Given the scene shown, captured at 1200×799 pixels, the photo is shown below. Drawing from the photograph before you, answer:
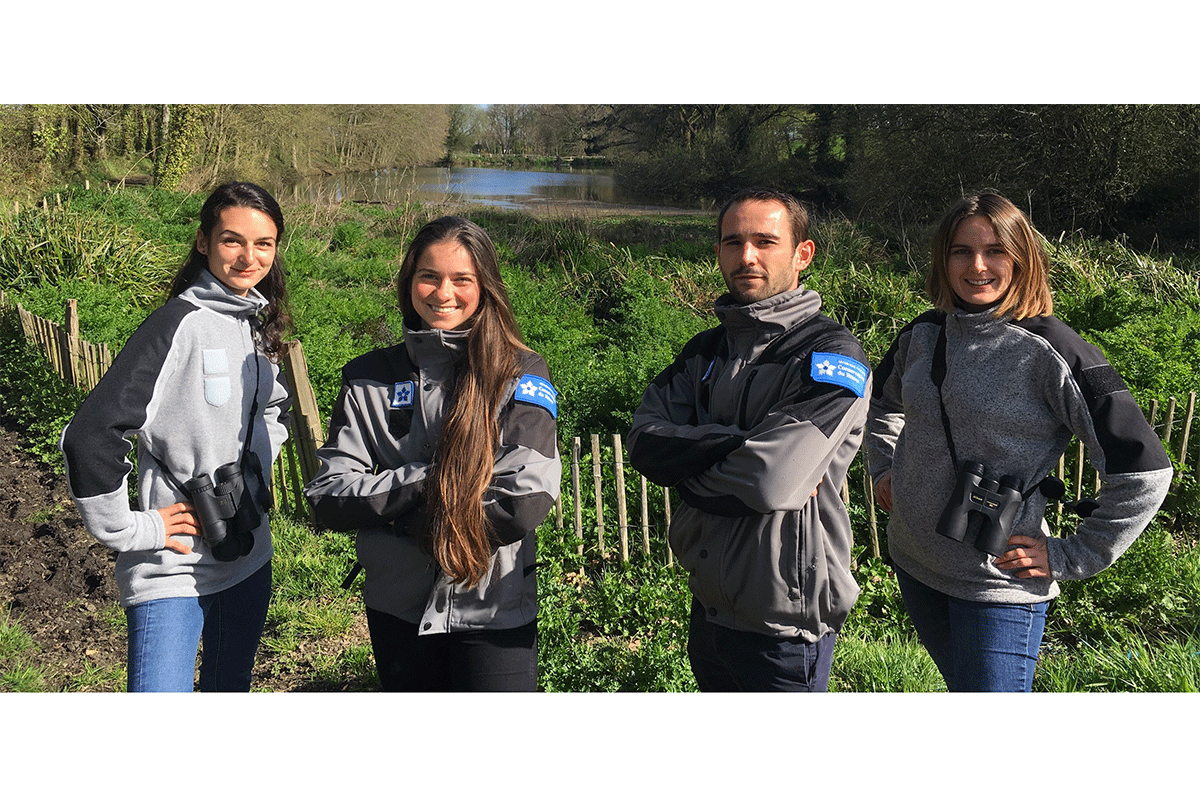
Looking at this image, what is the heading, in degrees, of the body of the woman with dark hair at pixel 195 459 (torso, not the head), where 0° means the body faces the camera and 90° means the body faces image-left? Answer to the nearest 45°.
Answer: approximately 315°

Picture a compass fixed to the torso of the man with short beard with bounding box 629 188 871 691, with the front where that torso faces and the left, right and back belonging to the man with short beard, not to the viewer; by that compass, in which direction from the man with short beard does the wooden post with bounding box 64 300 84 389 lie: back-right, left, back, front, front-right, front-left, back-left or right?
right

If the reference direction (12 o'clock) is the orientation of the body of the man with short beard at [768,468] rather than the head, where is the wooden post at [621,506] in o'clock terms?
The wooden post is roughly at 4 o'clock from the man with short beard.

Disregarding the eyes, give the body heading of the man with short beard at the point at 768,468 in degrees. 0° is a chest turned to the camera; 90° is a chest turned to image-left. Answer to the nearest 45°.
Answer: approximately 45°

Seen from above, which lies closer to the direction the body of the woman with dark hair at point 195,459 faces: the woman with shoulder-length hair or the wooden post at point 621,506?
the woman with shoulder-length hair

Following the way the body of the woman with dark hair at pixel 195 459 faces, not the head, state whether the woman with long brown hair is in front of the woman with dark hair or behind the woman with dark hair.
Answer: in front

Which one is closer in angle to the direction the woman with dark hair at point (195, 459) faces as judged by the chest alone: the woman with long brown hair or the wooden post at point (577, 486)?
the woman with long brown hair

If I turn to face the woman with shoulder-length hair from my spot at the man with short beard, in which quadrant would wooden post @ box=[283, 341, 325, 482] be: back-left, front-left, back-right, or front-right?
back-left

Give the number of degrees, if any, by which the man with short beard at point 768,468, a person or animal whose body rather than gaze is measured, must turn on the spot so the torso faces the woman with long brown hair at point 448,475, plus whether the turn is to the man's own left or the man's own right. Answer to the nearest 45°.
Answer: approximately 45° to the man's own right

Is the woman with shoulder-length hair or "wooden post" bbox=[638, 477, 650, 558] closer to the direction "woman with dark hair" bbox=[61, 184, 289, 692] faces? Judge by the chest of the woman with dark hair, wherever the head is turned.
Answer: the woman with shoulder-length hair

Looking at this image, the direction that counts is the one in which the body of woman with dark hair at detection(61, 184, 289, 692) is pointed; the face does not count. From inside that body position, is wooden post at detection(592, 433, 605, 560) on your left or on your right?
on your left

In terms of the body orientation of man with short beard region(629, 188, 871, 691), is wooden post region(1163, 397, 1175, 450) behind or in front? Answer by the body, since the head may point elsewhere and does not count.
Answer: behind
